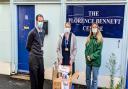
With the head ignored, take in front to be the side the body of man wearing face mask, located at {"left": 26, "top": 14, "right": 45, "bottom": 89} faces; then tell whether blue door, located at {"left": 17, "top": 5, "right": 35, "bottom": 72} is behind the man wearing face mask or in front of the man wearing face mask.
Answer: behind

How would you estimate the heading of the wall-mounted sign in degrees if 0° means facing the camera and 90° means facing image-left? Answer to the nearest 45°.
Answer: approximately 0°

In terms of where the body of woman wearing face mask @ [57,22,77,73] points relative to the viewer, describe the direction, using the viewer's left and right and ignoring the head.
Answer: facing the viewer

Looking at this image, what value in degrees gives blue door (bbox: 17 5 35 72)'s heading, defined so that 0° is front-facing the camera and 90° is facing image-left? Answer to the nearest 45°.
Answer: approximately 0°

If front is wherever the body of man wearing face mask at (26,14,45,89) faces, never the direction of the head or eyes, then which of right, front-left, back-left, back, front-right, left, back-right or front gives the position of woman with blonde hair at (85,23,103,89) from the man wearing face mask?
front-left

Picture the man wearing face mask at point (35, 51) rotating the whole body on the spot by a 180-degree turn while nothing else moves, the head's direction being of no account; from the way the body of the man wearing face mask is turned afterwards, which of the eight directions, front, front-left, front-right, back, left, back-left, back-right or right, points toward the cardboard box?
back-right

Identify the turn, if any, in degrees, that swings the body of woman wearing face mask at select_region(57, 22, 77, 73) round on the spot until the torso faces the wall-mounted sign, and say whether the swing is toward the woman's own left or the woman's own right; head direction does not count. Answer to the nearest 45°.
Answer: approximately 135° to the woman's own left

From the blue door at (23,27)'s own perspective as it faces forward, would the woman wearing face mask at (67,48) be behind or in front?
in front

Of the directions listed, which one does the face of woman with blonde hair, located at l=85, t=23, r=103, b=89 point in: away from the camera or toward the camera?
toward the camera

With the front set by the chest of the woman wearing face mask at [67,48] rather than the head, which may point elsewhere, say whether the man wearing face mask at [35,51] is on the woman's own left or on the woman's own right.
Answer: on the woman's own right
